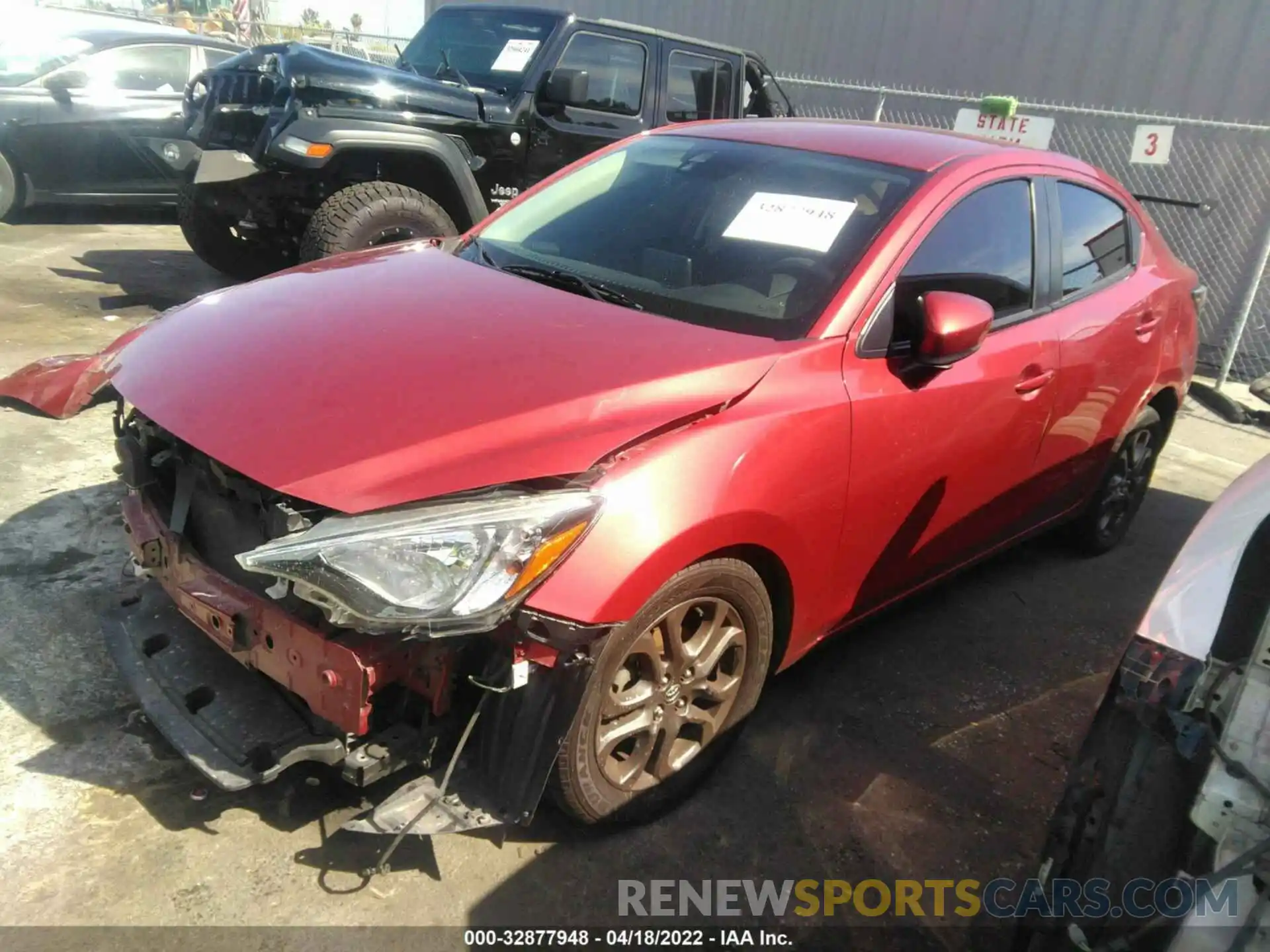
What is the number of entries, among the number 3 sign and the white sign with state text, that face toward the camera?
2

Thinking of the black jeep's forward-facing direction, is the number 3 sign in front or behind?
behind

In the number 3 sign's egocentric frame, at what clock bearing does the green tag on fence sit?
The green tag on fence is roughly at 3 o'clock from the number 3 sign.

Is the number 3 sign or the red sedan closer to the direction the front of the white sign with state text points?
the red sedan

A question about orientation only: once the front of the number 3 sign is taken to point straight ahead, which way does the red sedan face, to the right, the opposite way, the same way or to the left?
the same way

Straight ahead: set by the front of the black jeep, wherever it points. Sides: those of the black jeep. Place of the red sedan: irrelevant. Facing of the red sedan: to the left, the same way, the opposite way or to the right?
the same way

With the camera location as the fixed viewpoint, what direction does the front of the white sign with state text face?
facing the viewer

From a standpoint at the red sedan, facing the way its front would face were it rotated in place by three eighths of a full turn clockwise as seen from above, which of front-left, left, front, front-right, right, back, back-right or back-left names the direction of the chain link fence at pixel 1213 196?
front-right

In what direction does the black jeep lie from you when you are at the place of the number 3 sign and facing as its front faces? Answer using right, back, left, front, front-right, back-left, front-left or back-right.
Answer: front-right

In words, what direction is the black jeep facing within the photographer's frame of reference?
facing the viewer and to the left of the viewer

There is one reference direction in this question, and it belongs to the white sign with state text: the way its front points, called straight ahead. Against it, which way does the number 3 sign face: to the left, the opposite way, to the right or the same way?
the same way

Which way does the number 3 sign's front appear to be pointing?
toward the camera
